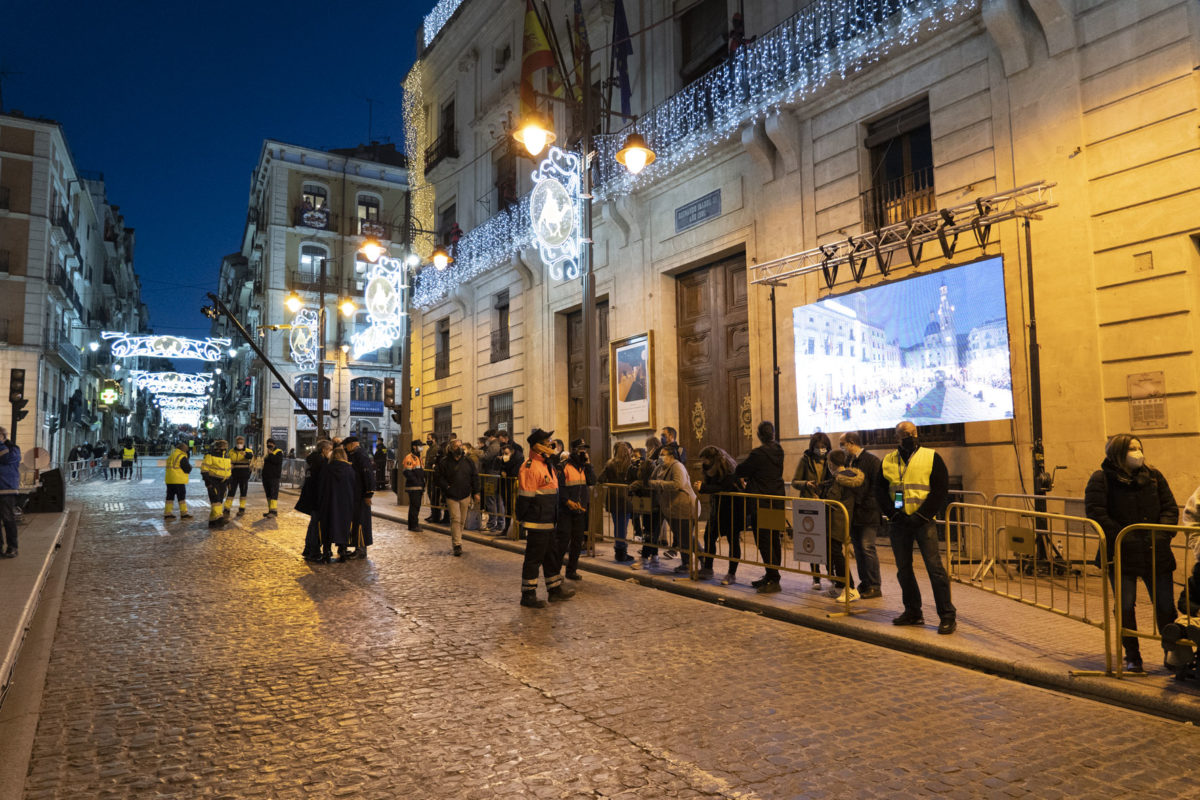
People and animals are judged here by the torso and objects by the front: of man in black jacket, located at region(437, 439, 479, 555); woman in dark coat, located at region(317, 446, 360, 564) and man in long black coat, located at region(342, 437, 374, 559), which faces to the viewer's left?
man in long black coat, located at region(342, 437, 374, 559)

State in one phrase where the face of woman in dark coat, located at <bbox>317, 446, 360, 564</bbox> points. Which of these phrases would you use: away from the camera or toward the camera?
away from the camera

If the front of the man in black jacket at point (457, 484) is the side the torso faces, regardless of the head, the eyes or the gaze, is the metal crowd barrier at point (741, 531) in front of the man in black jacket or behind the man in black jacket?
in front

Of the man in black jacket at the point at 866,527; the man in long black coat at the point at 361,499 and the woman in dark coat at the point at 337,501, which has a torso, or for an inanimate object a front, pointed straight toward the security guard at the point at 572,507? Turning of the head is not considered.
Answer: the man in black jacket at the point at 866,527

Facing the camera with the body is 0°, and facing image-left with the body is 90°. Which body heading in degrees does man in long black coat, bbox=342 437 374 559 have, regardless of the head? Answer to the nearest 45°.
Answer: approximately 90°

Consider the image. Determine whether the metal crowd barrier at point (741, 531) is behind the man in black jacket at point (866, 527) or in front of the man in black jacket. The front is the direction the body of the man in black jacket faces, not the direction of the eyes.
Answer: in front

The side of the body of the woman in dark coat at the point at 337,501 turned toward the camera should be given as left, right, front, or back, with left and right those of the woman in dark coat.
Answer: back

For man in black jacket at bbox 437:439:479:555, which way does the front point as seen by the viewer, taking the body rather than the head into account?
toward the camera

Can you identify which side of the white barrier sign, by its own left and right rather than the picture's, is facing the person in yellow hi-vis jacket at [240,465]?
right

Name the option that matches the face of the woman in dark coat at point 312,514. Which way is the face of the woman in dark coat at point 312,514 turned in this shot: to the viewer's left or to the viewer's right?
to the viewer's right

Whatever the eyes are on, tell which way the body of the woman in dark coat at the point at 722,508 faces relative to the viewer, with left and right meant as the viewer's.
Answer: facing the viewer and to the left of the viewer

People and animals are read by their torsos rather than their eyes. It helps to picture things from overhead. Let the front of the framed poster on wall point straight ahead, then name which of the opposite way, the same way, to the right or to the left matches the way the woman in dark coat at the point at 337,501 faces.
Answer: to the right

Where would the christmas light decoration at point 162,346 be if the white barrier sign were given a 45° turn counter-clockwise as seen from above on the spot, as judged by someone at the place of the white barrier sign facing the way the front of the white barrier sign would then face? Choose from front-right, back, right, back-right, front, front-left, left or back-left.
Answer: back-right
